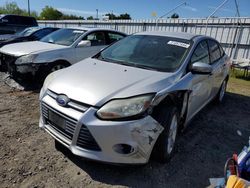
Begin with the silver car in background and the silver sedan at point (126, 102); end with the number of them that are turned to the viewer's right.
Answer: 0

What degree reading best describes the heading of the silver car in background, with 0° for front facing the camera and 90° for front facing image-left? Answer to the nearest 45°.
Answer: approximately 45°

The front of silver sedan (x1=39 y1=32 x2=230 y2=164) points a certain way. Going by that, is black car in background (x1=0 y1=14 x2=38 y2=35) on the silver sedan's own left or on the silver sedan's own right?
on the silver sedan's own right

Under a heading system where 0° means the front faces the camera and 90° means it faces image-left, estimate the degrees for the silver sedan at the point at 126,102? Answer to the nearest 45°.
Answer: approximately 45°

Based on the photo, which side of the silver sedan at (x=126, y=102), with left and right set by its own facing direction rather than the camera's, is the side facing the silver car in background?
right
